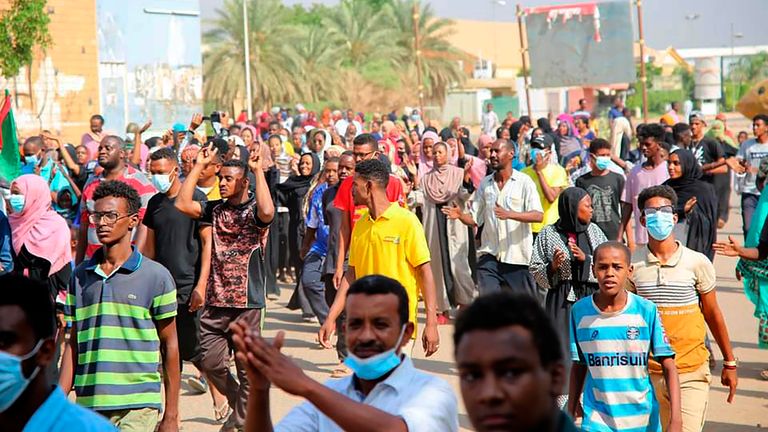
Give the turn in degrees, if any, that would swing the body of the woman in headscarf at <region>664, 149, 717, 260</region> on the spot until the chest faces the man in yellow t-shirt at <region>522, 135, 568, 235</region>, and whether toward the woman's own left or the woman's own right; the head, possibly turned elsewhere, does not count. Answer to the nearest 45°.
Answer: approximately 90° to the woman's own right

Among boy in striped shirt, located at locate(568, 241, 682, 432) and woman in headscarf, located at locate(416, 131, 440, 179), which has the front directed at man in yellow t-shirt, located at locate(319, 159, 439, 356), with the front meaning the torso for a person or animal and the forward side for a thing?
the woman in headscarf

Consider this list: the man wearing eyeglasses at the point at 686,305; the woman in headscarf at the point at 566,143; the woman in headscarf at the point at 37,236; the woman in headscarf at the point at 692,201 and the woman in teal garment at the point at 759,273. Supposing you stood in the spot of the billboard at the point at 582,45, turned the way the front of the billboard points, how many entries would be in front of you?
5

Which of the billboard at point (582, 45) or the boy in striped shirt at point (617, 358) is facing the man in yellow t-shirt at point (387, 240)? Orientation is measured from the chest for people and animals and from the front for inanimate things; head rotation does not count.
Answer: the billboard

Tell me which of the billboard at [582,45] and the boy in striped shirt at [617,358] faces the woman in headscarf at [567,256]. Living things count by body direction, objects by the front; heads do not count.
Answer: the billboard

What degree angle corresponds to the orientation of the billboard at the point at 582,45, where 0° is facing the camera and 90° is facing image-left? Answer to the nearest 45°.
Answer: approximately 0°

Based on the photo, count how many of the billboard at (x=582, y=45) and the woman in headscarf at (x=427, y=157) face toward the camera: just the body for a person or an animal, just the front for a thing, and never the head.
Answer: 2

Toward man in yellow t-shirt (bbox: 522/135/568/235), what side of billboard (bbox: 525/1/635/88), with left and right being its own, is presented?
front

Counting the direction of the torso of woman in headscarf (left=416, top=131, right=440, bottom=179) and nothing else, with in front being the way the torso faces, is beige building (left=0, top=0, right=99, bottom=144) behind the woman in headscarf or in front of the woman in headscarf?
behind

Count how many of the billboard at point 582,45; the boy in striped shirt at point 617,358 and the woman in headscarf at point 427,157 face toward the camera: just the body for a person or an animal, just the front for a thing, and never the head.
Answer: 3

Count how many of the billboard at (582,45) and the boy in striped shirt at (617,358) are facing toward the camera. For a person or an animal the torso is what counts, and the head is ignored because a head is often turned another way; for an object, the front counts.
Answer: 2

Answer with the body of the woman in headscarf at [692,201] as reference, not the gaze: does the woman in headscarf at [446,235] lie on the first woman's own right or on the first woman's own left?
on the first woman's own right
